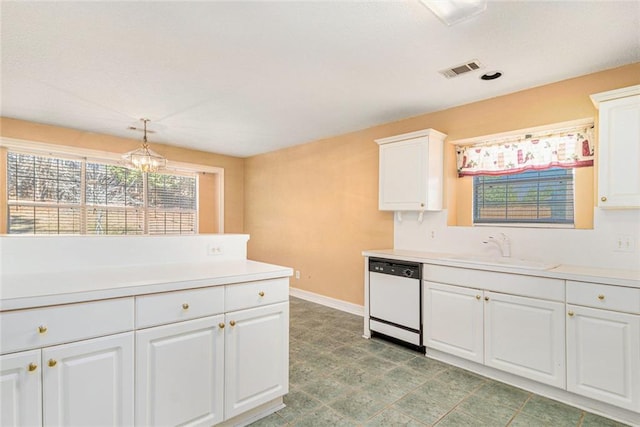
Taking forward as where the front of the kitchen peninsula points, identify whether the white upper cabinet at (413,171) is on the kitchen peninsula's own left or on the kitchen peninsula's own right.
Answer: on the kitchen peninsula's own left

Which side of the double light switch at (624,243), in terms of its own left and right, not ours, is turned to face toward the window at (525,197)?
right

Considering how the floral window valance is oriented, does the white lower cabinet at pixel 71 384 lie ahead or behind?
ahead

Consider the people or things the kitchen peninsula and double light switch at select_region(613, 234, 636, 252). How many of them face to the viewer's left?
0

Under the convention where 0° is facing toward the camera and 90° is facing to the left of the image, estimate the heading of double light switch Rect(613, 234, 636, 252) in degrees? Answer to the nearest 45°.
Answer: approximately 0°

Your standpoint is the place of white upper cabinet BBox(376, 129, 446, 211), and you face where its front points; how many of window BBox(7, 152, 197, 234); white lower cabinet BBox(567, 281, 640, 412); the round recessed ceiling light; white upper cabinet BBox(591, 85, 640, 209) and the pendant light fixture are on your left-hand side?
3
